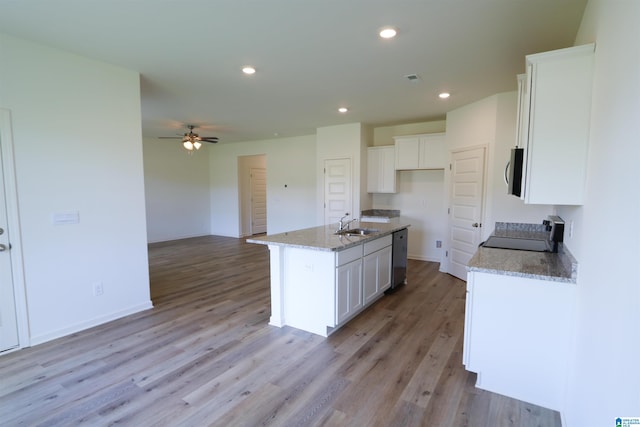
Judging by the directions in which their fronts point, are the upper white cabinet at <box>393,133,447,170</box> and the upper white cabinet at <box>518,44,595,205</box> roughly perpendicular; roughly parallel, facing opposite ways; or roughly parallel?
roughly perpendicular

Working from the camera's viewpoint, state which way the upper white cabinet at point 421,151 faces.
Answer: facing the viewer

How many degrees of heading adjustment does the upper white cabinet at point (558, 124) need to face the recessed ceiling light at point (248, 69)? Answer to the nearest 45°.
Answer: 0° — it already faces it

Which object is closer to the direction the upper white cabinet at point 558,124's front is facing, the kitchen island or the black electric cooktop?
the kitchen island

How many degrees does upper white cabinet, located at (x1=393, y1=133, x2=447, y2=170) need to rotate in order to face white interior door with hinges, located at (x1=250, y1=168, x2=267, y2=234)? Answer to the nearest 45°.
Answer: approximately 135° to its right

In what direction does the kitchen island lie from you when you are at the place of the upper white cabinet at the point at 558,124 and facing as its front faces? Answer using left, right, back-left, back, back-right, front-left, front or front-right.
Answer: front

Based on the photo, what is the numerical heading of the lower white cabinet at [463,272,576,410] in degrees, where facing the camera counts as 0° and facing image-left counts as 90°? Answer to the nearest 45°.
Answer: approximately 90°

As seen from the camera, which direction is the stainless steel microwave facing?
to the viewer's left

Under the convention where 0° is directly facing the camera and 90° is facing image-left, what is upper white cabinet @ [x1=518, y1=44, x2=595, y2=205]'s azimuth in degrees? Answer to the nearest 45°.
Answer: approximately 90°

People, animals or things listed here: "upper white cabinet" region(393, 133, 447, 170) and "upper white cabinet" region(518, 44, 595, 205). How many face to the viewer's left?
1

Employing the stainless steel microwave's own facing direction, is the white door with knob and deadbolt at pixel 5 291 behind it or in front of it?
in front
